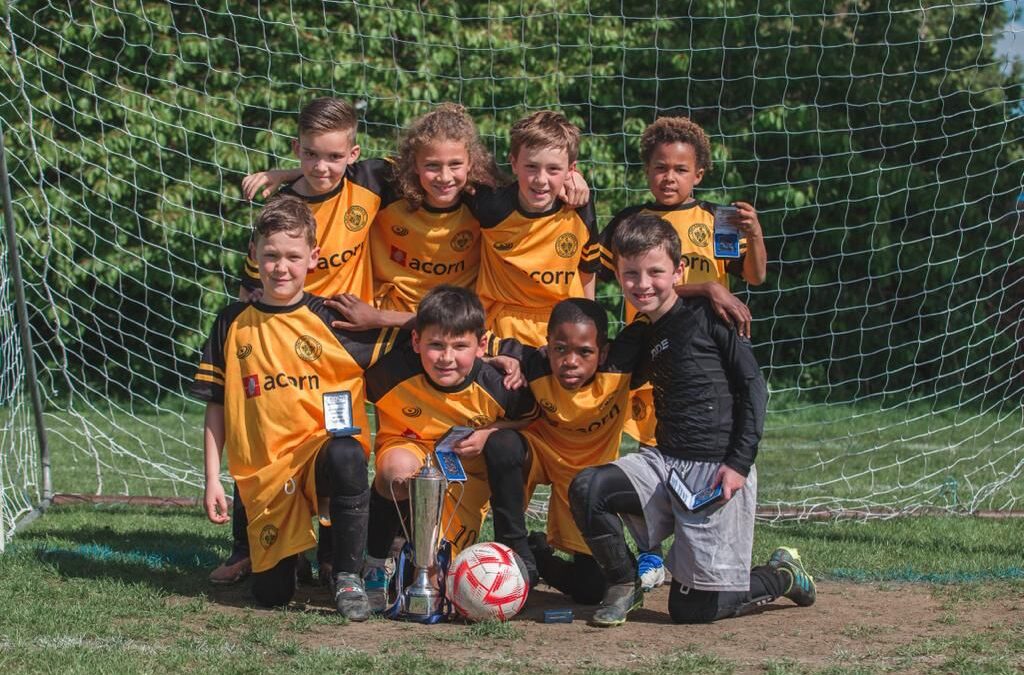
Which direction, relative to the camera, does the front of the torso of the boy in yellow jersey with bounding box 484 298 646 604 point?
toward the camera

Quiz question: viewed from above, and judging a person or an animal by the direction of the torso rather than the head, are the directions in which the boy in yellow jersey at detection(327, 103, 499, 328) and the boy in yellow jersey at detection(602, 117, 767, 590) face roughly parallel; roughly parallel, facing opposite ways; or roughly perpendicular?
roughly parallel

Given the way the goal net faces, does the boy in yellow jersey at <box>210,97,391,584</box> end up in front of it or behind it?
in front

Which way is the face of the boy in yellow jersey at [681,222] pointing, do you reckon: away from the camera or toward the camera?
toward the camera

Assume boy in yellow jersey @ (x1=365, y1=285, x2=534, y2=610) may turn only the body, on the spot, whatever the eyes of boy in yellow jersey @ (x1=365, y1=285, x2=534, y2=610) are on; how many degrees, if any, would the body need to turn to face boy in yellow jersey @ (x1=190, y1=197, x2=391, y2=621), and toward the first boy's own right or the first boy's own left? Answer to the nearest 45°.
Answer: approximately 90° to the first boy's own right

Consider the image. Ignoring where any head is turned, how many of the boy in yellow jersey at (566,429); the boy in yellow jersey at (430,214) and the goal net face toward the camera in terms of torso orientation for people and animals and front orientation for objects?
3

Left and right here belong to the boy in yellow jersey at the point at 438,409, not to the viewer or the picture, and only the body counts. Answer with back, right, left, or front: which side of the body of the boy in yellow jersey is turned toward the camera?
front

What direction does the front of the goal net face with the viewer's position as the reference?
facing the viewer

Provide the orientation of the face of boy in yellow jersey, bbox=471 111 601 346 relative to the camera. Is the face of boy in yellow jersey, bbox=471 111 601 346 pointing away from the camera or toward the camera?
toward the camera

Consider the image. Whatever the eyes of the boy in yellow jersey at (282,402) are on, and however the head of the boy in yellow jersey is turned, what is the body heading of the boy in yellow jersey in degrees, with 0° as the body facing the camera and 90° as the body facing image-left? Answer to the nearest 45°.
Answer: approximately 0°

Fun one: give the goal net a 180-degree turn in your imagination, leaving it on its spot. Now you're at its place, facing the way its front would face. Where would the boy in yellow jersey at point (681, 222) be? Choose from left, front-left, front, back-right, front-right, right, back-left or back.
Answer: back

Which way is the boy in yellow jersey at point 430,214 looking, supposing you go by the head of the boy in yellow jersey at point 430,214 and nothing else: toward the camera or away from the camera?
toward the camera
